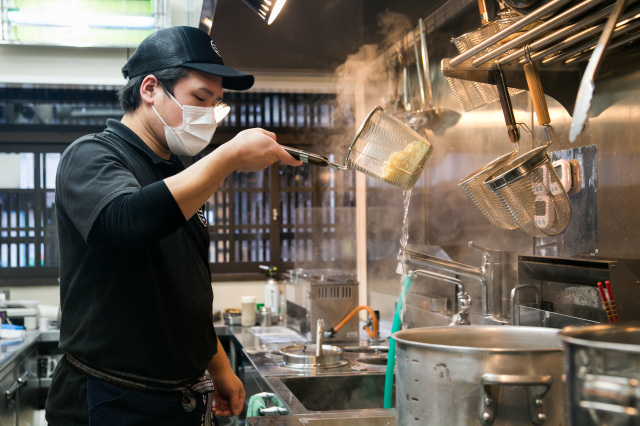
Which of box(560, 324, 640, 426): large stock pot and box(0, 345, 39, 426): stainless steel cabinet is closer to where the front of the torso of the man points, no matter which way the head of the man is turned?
the large stock pot

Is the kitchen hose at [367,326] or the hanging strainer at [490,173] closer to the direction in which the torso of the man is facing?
the hanging strainer

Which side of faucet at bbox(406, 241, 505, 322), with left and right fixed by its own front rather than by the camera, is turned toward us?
left

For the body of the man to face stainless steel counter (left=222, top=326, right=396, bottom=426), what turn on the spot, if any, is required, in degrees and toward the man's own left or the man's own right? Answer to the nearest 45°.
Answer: approximately 45° to the man's own left

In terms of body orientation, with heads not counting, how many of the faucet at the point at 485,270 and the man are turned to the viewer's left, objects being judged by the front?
1

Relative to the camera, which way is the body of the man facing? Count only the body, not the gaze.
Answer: to the viewer's right
